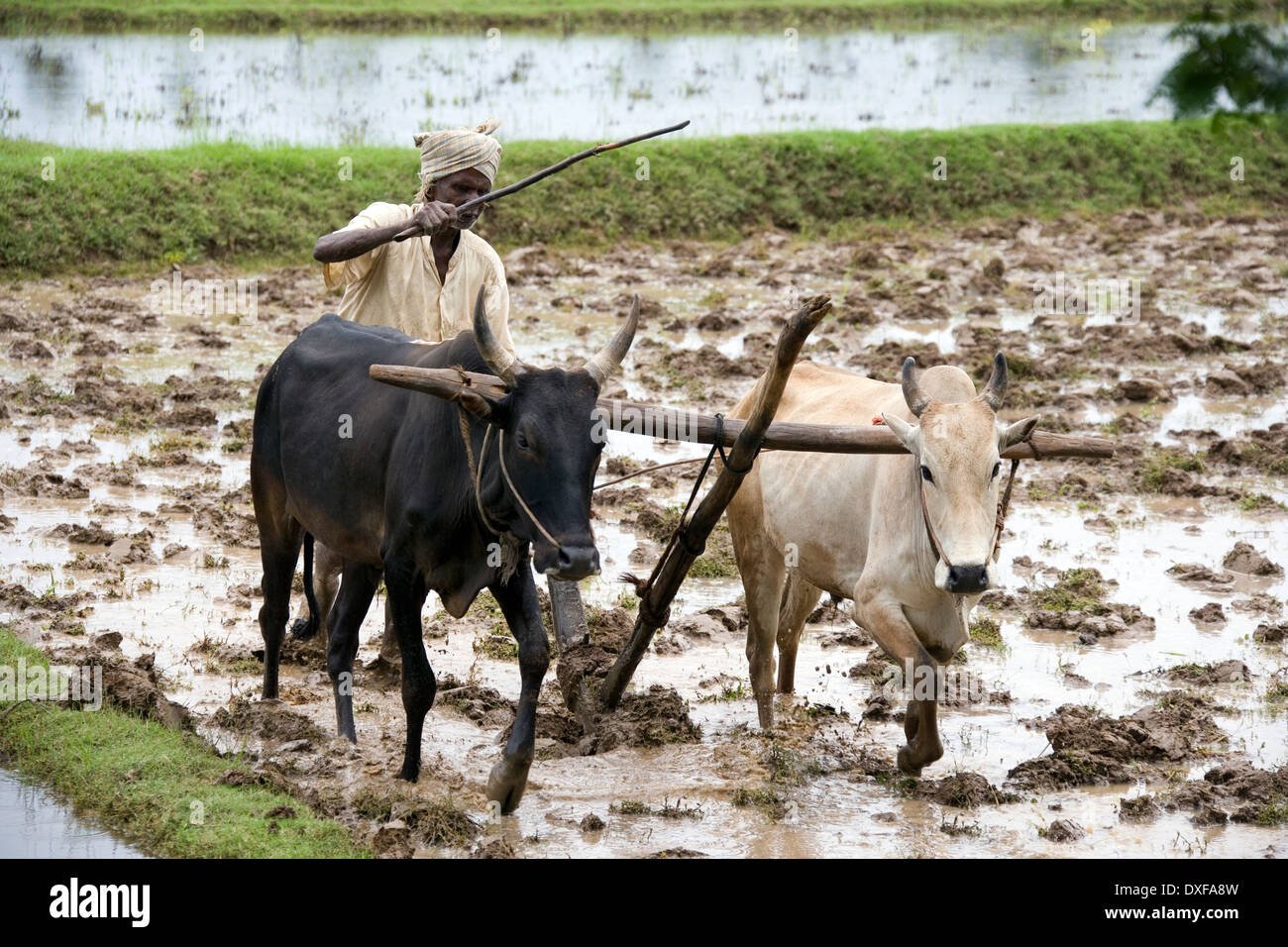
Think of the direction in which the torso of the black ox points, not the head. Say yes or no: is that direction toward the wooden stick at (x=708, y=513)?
no

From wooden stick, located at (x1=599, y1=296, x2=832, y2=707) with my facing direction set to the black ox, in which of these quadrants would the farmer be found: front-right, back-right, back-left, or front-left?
front-right

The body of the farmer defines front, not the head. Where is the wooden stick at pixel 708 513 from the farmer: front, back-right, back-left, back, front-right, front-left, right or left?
front

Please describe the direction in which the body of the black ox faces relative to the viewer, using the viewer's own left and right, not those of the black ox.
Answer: facing the viewer and to the right of the viewer

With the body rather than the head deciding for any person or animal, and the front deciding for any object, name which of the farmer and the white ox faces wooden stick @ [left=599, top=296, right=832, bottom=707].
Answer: the farmer

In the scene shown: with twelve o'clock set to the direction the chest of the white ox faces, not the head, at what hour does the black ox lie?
The black ox is roughly at 4 o'clock from the white ox.

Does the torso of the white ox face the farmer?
no

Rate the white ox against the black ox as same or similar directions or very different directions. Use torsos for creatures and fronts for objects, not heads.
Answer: same or similar directions

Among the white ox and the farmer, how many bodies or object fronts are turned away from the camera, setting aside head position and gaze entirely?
0

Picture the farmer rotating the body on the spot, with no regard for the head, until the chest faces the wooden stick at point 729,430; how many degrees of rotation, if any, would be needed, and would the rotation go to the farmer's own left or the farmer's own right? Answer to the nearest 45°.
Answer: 0° — they already face it

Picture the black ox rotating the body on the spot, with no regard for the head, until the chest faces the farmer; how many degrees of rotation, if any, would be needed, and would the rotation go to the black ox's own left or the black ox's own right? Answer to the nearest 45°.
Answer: approximately 135° to the black ox's own left

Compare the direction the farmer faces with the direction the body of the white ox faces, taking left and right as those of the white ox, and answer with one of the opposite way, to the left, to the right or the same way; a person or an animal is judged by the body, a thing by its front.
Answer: the same way

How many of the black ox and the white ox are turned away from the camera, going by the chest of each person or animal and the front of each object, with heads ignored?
0

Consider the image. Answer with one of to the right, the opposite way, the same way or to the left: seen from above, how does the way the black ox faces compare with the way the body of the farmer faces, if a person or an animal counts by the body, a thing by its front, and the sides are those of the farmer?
the same way
